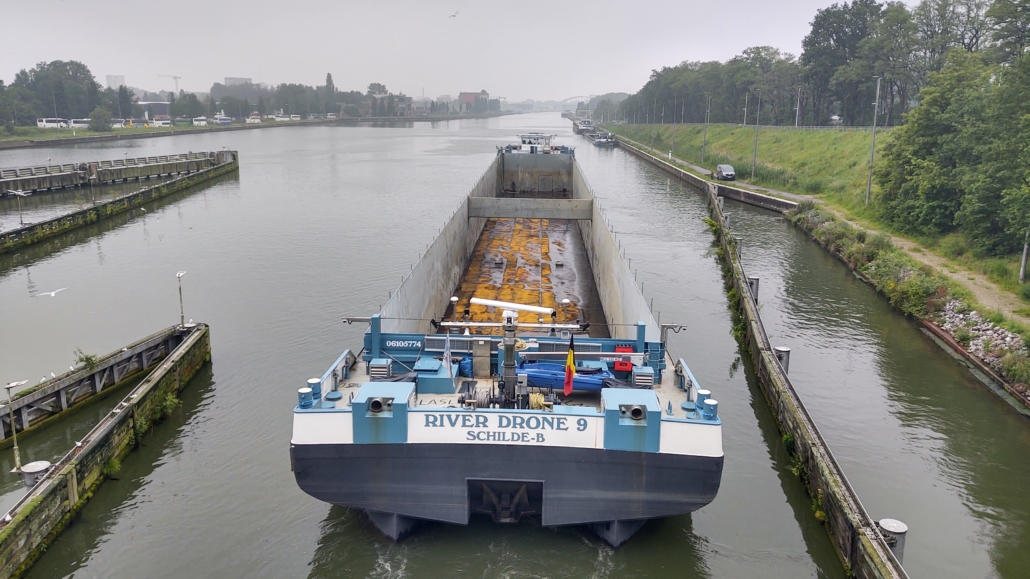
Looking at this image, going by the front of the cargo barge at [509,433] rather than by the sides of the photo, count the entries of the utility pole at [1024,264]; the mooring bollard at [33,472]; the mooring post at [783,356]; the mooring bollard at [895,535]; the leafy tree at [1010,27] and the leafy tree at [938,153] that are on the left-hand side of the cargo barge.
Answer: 1

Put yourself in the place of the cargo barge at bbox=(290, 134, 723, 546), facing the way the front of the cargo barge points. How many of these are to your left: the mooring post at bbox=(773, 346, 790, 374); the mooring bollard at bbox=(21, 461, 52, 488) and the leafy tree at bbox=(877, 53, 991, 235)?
1

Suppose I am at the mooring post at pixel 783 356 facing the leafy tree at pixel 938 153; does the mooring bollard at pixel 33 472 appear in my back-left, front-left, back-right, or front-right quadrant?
back-left

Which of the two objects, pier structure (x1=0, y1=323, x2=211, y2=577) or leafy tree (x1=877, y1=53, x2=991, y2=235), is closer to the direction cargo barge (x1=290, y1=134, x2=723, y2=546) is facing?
the leafy tree

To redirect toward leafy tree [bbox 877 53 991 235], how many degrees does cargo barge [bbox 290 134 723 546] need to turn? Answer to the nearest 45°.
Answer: approximately 45° to its right

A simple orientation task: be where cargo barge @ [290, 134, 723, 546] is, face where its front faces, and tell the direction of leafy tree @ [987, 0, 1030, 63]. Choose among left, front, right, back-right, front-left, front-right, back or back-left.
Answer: front-right

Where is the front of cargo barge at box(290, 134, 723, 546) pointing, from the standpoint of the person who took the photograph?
facing away from the viewer

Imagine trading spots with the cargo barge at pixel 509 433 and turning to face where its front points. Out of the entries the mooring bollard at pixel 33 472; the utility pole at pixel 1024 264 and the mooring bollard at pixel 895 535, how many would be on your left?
1

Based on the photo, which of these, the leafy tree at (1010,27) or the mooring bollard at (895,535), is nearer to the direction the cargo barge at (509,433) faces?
the leafy tree

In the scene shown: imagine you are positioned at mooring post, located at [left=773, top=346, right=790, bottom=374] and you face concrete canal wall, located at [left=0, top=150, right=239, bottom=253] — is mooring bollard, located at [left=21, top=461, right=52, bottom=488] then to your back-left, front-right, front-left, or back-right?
front-left

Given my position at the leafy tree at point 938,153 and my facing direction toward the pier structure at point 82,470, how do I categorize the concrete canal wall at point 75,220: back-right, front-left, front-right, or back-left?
front-right

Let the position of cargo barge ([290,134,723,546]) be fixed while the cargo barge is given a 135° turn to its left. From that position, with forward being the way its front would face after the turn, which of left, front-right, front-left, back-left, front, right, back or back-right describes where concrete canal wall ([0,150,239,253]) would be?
right

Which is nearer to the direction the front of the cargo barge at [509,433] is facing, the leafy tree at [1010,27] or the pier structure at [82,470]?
the leafy tree

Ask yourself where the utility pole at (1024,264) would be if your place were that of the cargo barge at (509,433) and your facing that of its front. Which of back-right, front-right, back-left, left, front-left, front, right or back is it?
front-right

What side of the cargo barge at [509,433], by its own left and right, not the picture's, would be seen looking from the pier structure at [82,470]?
left
